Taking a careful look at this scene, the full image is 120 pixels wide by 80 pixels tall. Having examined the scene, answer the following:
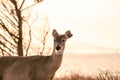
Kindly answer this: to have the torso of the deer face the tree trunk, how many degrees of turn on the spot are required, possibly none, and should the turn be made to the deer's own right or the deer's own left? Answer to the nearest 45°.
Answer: approximately 90° to the deer's own left

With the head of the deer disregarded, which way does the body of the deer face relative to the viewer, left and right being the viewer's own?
facing to the right of the viewer
